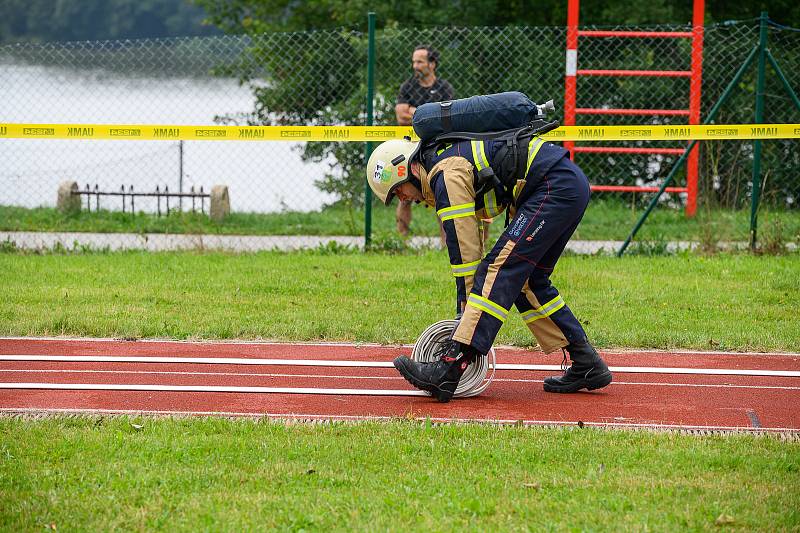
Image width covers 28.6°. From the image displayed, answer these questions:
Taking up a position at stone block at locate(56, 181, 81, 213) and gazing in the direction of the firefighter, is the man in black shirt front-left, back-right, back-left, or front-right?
front-left

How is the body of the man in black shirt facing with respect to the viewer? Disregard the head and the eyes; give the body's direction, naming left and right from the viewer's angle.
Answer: facing the viewer and to the left of the viewer

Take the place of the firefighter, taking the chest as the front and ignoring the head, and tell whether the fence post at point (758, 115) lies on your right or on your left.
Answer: on your right

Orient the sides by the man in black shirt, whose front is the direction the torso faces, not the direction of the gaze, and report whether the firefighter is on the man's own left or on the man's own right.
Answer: on the man's own left

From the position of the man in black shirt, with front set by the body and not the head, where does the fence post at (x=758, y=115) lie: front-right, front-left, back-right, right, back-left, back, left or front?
back-left

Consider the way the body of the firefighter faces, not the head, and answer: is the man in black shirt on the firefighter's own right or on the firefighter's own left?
on the firefighter's own right

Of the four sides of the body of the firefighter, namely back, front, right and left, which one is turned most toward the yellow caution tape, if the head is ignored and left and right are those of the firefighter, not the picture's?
right

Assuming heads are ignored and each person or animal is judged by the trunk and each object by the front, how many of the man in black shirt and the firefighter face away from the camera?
0

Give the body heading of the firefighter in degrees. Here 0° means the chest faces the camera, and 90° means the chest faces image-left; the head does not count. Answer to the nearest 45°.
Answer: approximately 90°

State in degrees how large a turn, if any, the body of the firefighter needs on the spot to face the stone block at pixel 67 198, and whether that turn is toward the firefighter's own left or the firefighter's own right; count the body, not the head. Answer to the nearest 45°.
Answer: approximately 45° to the firefighter's own right

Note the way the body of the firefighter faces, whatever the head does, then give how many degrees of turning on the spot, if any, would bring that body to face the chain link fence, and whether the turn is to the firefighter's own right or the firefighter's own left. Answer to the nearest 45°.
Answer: approximately 90° to the firefighter's own right
